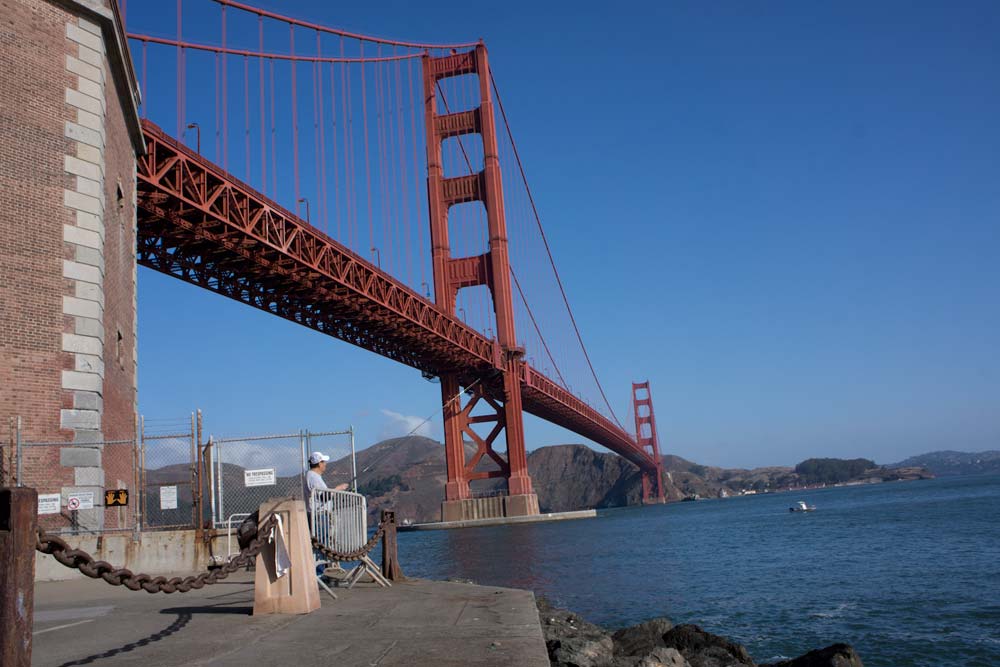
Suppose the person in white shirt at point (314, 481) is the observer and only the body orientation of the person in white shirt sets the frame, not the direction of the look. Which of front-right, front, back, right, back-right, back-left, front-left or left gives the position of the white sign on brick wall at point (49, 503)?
back-left

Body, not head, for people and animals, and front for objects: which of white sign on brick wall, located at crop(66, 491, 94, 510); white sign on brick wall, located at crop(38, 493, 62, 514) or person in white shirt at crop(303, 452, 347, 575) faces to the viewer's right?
the person in white shirt

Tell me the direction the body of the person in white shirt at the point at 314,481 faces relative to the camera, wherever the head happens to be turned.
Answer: to the viewer's right

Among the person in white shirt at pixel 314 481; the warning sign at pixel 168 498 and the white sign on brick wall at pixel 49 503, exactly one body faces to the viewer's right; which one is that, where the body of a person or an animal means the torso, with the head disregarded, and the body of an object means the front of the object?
the person in white shirt

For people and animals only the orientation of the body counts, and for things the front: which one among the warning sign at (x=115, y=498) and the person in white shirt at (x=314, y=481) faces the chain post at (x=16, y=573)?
the warning sign

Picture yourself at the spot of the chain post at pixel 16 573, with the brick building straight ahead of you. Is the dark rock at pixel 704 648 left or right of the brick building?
right

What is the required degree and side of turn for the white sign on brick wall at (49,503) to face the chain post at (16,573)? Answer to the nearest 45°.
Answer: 0° — it already faces it
